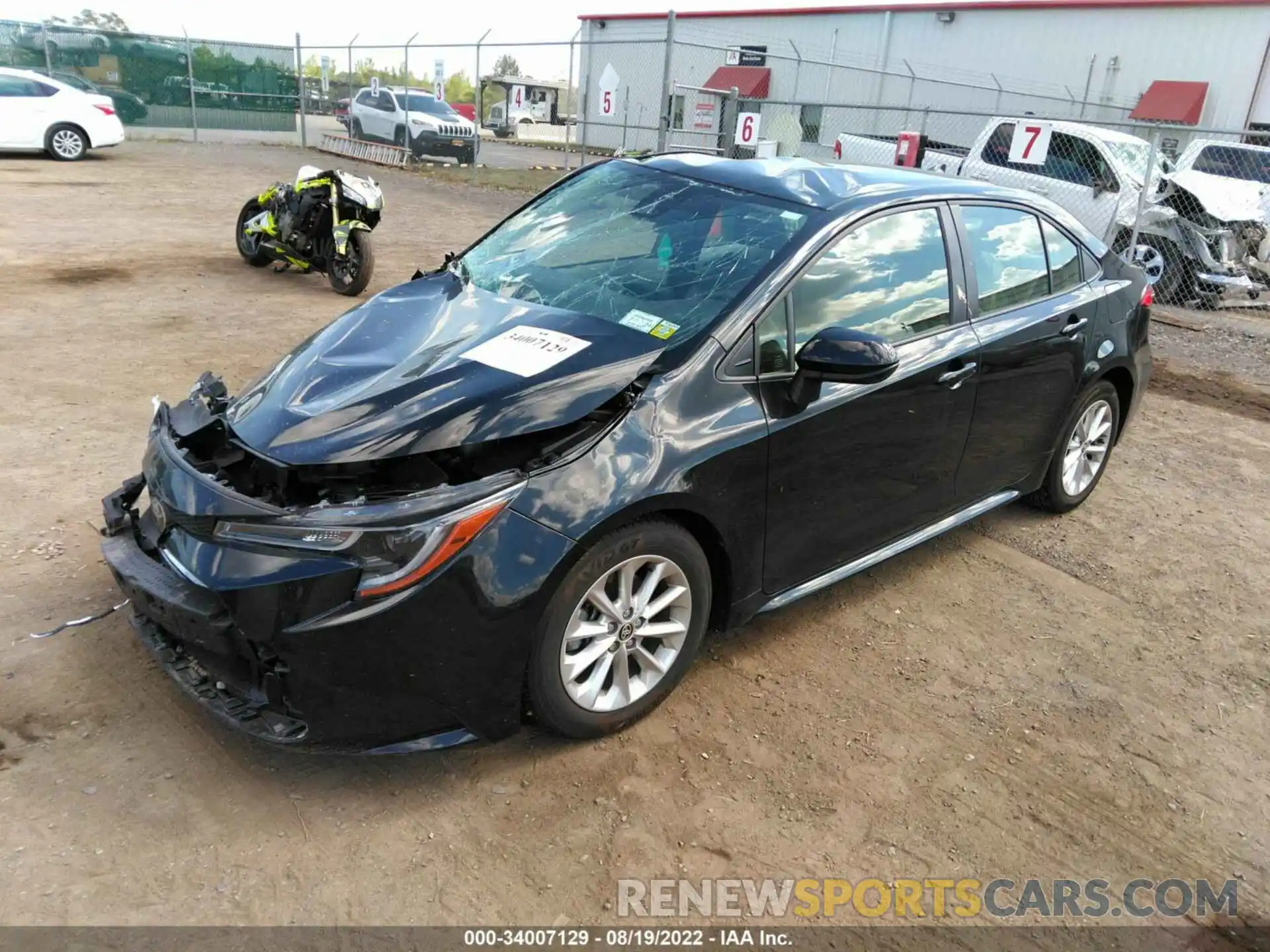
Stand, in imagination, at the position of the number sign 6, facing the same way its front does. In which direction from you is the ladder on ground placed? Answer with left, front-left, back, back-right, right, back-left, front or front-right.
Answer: back-right

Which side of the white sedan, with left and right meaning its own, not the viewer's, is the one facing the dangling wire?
left

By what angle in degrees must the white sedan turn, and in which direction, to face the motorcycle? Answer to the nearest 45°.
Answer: approximately 90° to its left

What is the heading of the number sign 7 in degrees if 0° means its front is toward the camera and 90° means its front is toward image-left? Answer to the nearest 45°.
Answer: approximately 0°

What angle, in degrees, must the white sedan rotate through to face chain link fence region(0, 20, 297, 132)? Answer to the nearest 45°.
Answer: approximately 90° to its right

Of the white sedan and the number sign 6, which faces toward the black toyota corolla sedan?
the number sign 6

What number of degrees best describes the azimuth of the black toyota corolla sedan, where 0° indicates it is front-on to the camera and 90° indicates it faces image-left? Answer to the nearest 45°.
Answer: approximately 45°

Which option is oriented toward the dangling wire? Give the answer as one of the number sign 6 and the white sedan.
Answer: the number sign 6

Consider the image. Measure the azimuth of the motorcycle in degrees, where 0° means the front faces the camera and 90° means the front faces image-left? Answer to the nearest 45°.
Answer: approximately 315°

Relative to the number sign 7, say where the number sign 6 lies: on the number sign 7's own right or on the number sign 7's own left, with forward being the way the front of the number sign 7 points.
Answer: on the number sign 7's own right

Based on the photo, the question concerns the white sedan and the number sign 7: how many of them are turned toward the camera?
1

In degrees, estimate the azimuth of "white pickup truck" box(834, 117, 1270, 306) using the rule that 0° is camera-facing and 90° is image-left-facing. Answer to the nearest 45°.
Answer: approximately 315°

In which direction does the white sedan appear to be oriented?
to the viewer's left

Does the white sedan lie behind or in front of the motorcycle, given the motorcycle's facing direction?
behind

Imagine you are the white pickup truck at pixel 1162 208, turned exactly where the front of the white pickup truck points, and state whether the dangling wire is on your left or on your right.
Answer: on your right
